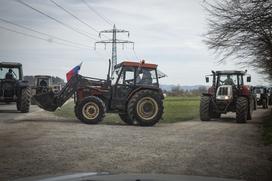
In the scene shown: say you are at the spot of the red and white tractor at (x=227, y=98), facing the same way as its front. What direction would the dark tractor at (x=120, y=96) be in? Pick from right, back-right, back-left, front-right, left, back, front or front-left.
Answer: front-right

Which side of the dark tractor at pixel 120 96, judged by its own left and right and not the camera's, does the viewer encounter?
left

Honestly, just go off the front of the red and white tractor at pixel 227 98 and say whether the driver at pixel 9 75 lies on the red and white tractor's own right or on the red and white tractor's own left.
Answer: on the red and white tractor's own right

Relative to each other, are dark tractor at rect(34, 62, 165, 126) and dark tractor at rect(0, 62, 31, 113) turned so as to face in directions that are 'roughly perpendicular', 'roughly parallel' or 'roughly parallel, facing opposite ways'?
roughly perpendicular
